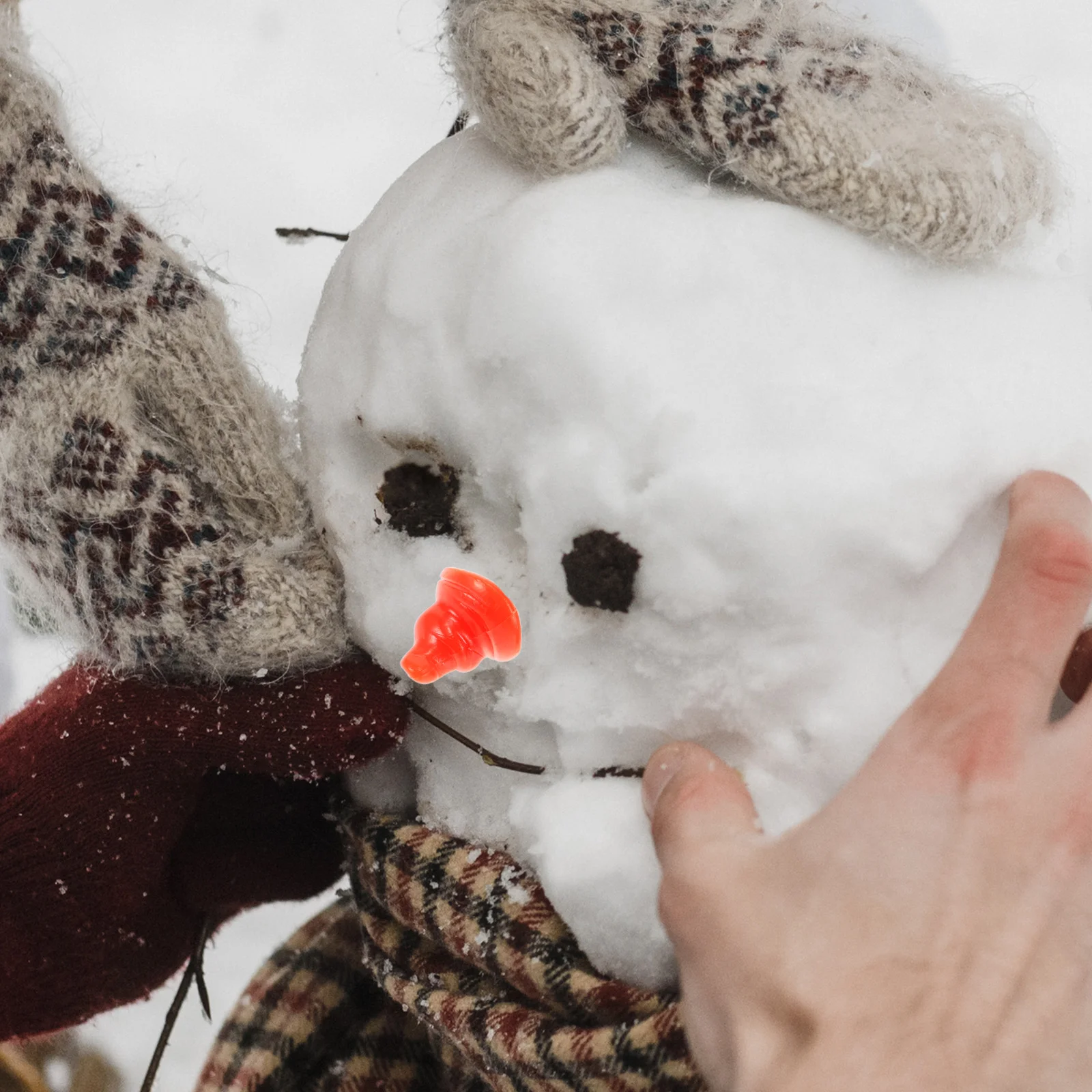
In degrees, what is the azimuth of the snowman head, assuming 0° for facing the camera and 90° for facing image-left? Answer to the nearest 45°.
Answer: approximately 45°
